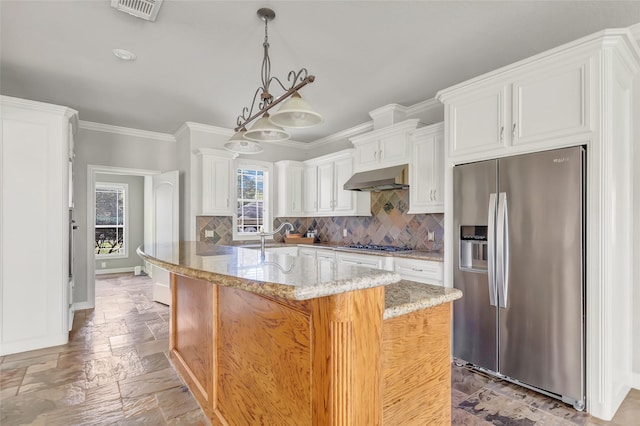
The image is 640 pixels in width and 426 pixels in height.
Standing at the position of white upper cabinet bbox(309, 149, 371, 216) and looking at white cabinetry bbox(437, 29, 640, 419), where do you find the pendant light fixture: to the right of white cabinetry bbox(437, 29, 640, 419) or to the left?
right

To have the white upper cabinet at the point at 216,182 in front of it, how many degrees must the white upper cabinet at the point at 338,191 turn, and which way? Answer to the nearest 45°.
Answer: approximately 45° to its right

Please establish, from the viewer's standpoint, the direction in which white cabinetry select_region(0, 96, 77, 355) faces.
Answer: facing to the right of the viewer

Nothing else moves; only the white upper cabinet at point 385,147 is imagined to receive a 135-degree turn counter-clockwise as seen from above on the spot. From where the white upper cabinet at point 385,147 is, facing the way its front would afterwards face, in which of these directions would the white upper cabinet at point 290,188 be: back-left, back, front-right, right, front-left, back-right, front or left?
back-left

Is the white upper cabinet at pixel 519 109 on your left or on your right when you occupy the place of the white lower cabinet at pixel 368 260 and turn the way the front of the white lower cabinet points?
on your left

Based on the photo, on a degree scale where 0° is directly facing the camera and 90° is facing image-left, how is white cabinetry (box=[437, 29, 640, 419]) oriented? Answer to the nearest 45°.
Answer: approximately 45°

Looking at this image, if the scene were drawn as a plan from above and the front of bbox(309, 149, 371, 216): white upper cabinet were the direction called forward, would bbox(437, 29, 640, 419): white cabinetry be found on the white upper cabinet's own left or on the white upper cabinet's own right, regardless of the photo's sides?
on the white upper cabinet's own left

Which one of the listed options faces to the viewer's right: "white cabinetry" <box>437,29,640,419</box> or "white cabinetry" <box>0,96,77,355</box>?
"white cabinetry" <box>0,96,77,355</box>

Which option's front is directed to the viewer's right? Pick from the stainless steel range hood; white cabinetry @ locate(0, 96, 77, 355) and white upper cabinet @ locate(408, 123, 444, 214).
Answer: the white cabinetry

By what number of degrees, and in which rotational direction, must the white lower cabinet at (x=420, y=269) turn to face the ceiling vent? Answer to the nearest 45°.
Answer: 0° — it already faces it

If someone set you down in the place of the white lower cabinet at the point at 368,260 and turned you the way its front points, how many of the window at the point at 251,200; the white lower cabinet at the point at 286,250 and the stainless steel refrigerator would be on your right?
2

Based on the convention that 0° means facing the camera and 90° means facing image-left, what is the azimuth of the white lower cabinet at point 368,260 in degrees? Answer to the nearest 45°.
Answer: approximately 45°

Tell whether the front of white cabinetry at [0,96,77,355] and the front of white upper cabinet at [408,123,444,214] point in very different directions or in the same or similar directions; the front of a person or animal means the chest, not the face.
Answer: very different directions
